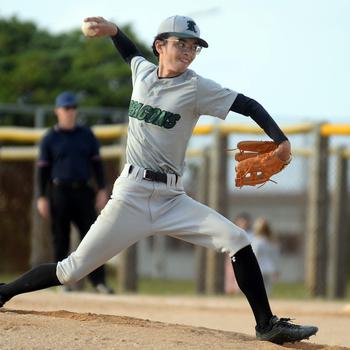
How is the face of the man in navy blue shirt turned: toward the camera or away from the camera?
toward the camera

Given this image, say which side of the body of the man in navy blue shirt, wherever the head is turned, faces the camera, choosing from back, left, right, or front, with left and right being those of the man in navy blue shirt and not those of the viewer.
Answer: front
